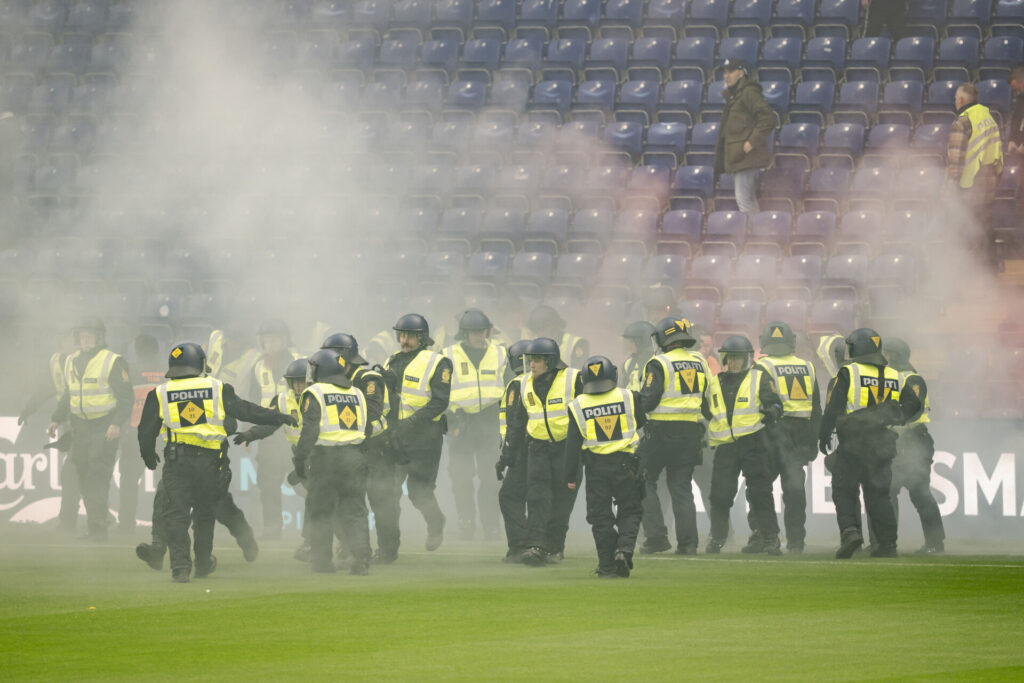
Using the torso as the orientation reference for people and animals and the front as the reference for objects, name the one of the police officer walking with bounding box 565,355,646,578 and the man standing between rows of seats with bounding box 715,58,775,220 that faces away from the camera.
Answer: the police officer walking

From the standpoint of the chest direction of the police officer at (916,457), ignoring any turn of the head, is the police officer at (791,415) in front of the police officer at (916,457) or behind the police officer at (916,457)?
in front

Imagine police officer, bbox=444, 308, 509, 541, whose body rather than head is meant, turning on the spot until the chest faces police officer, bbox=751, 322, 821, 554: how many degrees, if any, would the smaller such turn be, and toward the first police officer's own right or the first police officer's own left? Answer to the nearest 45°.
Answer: approximately 90° to the first police officer's own left

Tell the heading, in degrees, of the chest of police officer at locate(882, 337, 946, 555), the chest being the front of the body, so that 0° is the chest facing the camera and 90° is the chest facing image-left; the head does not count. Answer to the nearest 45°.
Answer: approximately 90°

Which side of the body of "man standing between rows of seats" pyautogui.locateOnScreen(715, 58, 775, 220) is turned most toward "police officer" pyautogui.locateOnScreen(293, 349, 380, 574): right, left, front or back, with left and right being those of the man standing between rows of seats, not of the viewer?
front

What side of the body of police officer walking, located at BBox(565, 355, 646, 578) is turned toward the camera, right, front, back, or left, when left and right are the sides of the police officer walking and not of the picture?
back

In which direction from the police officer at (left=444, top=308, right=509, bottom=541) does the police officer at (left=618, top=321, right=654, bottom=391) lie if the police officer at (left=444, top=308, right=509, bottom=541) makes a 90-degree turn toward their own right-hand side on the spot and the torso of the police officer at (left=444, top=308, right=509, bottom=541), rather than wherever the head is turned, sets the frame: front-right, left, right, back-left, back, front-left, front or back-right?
back

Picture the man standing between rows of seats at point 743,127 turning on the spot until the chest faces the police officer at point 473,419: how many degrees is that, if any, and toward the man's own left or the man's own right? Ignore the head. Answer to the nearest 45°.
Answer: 0° — they already face them

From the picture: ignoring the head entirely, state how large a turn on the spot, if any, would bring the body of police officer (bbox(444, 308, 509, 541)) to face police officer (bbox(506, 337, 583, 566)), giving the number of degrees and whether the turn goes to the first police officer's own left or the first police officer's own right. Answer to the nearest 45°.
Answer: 0° — they already face them

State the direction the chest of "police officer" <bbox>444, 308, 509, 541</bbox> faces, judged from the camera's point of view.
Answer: toward the camera

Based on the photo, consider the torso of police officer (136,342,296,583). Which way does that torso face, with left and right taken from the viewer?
facing away from the viewer
